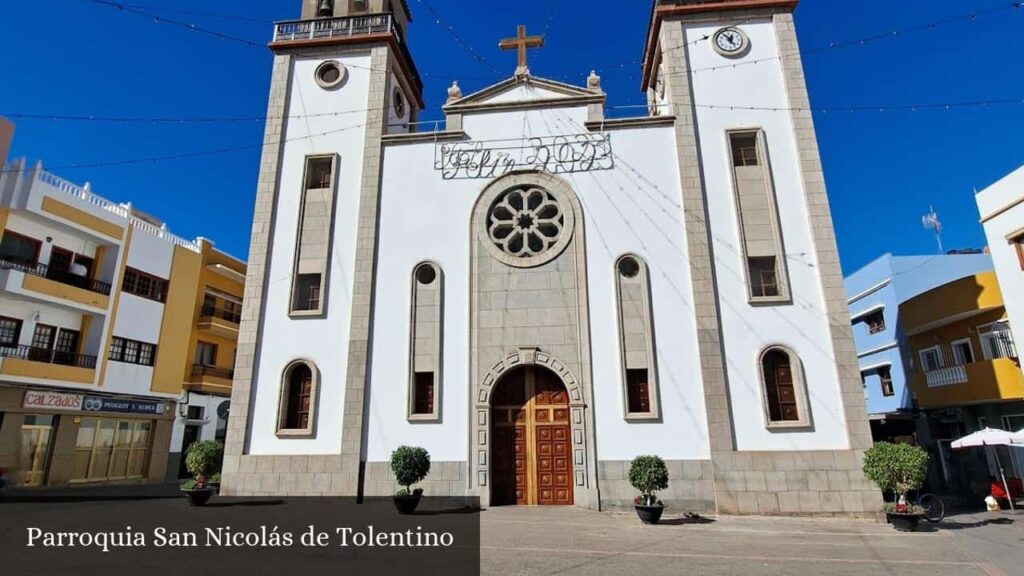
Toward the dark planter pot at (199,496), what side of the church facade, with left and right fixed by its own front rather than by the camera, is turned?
right

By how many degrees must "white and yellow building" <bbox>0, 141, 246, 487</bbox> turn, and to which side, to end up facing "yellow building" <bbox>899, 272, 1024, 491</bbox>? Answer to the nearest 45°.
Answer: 0° — it already faces it

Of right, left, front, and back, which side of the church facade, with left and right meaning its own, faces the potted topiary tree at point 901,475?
left

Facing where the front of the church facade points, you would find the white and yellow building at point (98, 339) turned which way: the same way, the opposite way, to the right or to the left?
to the left

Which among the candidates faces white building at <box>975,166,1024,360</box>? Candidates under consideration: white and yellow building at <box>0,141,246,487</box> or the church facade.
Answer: white and yellow building at <box>0,141,246,487</box>

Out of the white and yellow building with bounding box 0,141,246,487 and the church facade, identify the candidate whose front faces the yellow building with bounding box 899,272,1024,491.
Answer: the white and yellow building

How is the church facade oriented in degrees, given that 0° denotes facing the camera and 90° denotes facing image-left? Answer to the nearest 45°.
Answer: approximately 0°

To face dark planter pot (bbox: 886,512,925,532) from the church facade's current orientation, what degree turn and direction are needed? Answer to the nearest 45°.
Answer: approximately 90° to its left

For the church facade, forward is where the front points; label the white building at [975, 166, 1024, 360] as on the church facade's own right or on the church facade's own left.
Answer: on the church facade's own left
